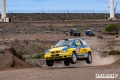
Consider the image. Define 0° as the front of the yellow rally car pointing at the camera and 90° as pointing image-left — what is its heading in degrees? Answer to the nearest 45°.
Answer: approximately 45°
